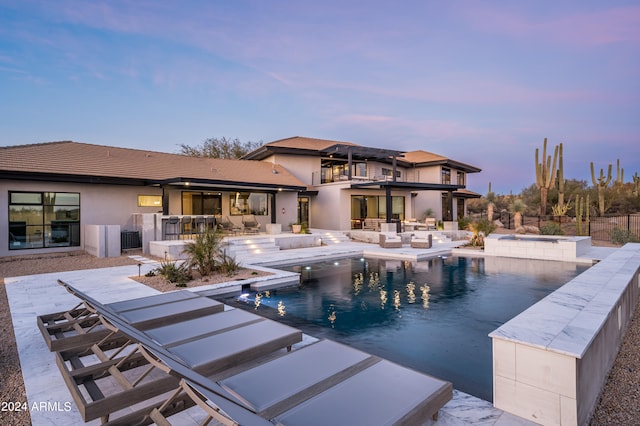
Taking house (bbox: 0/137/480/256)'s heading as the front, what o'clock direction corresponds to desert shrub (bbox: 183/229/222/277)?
The desert shrub is roughly at 1 o'clock from the house.

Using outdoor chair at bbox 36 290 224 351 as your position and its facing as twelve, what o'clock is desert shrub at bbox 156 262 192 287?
The desert shrub is roughly at 11 o'clock from the outdoor chair.

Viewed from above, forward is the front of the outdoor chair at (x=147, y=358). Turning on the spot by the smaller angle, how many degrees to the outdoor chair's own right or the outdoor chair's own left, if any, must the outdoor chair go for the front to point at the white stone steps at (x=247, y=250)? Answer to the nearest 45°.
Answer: approximately 45° to the outdoor chair's own left

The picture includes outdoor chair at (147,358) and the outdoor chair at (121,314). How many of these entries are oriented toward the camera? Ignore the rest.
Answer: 0

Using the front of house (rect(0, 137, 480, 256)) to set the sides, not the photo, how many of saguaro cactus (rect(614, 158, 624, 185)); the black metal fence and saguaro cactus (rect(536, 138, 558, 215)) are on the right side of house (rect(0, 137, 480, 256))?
0

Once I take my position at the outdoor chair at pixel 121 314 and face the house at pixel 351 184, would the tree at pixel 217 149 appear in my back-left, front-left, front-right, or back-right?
front-left

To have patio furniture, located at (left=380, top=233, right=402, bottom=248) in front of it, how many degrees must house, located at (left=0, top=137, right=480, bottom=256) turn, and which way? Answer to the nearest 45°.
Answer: approximately 45° to its left

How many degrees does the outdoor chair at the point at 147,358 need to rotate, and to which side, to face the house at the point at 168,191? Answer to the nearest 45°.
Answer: approximately 45° to its left

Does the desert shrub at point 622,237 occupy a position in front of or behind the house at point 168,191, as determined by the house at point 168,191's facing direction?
in front

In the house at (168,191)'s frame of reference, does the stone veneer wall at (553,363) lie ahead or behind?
ahead

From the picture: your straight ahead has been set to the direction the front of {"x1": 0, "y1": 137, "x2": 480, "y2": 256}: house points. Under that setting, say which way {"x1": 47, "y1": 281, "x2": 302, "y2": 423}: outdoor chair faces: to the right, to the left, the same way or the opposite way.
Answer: to the left

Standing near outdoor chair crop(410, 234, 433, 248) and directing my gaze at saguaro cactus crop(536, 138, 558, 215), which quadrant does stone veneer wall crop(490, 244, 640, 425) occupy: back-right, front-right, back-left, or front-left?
back-right

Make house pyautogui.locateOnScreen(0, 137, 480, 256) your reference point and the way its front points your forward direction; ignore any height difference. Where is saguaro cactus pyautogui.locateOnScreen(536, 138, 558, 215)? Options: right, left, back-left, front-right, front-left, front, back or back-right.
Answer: front-left

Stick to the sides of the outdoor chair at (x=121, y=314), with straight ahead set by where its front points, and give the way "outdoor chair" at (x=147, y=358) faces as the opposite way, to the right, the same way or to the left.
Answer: the same way

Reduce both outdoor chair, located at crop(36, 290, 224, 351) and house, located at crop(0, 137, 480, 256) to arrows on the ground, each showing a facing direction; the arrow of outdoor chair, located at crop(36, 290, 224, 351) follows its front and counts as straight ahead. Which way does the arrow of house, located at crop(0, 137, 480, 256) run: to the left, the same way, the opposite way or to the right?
to the right

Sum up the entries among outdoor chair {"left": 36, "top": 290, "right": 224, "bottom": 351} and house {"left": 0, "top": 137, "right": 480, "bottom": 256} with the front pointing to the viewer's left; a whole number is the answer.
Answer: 0

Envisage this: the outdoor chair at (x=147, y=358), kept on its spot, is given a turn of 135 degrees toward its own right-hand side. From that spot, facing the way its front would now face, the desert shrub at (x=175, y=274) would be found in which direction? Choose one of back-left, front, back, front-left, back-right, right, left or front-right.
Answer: back
